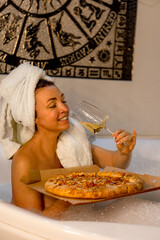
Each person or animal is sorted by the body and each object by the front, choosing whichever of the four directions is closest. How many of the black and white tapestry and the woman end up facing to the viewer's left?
0

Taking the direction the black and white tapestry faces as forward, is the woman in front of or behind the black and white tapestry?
in front

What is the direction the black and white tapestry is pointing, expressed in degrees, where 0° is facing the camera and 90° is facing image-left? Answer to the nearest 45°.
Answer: approximately 0°

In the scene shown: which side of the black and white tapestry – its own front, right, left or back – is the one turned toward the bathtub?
front

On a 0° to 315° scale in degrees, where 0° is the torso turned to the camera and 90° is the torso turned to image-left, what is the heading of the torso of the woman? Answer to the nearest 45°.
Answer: approximately 315°

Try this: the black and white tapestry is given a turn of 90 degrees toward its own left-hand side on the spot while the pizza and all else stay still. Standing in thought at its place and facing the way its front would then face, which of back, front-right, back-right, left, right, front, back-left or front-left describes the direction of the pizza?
right

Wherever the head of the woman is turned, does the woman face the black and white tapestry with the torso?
no
